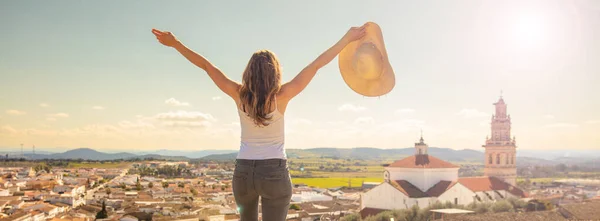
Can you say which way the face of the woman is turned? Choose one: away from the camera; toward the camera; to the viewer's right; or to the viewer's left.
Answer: away from the camera

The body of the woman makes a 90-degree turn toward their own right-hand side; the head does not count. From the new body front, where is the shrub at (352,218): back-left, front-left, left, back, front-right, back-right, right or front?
left

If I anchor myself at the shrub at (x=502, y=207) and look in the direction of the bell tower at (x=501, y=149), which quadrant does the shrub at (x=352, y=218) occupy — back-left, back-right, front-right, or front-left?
back-left

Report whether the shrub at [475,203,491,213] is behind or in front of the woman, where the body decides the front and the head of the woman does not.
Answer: in front

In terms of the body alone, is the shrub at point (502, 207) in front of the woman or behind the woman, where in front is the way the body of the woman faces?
in front

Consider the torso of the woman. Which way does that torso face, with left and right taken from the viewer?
facing away from the viewer

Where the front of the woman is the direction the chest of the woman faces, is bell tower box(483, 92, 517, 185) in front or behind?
in front

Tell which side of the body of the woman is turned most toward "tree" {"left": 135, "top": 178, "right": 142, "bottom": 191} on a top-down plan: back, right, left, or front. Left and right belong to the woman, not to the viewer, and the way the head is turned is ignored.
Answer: front
